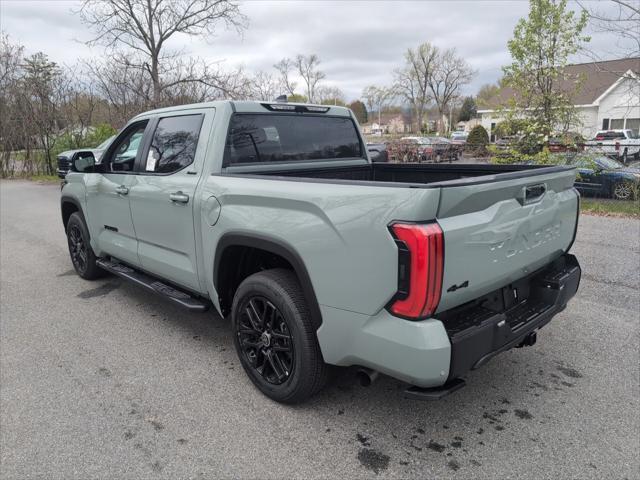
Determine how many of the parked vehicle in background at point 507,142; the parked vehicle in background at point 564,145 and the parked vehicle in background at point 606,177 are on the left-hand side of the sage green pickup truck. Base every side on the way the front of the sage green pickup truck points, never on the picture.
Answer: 0

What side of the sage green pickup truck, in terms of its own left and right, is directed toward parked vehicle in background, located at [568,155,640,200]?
right

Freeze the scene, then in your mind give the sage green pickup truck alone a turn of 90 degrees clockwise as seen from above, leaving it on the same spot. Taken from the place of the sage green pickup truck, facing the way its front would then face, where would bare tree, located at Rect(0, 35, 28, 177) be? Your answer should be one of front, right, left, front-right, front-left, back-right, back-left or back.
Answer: left

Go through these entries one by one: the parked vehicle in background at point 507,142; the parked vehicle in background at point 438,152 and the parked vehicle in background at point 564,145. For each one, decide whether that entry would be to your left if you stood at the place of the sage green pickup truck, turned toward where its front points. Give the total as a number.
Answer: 0

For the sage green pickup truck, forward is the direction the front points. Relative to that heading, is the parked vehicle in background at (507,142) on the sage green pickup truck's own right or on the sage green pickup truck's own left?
on the sage green pickup truck's own right

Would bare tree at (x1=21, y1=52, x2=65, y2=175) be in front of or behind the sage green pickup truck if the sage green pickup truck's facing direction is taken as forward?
in front

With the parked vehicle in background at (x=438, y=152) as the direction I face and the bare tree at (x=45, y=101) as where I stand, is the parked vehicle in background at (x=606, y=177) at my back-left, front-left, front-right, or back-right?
front-right

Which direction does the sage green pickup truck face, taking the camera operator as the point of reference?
facing away from the viewer and to the left of the viewer
